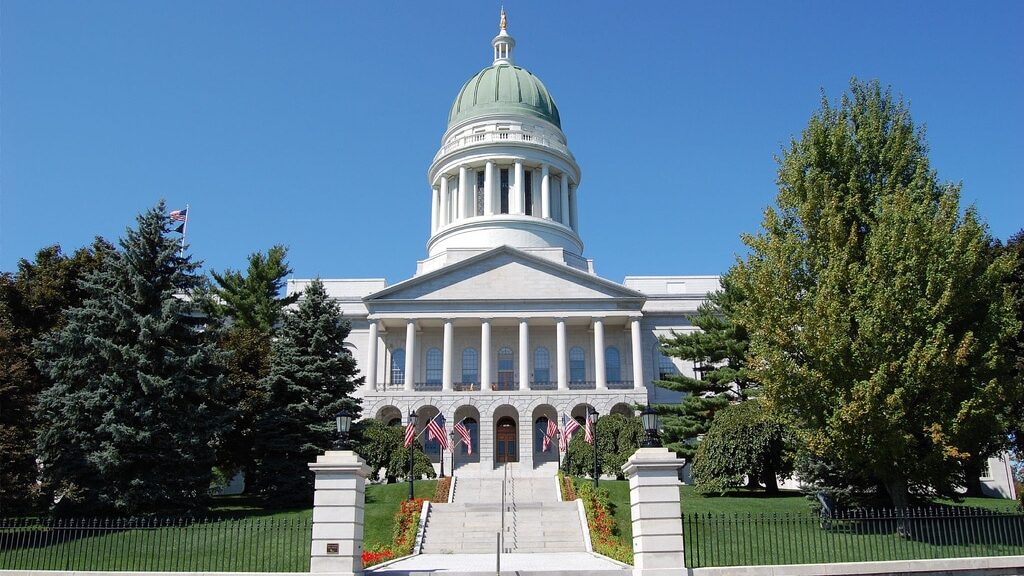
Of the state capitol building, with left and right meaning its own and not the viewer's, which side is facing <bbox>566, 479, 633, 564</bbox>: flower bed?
front

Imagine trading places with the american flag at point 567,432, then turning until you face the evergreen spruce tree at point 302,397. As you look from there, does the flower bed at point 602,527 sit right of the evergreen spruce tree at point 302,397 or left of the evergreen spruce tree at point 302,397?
left

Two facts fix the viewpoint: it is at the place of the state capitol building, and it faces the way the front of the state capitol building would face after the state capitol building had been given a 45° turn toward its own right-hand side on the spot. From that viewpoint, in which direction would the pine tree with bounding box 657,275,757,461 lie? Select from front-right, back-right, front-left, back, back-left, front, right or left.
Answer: left

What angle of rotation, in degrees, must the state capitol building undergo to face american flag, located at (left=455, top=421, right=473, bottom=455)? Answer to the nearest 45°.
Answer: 0° — it already faces it

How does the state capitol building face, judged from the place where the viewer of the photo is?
facing the viewer

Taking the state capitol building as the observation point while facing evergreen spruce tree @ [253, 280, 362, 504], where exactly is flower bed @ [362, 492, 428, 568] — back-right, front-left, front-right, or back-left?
front-left

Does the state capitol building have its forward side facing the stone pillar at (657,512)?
yes

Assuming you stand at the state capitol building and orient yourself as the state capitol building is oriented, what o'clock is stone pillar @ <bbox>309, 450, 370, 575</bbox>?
The stone pillar is roughly at 12 o'clock from the state capitol building.

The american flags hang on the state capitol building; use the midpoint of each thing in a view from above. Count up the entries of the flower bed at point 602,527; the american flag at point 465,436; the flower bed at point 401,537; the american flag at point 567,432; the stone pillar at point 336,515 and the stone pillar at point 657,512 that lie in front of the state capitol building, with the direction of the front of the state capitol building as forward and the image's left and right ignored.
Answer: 6

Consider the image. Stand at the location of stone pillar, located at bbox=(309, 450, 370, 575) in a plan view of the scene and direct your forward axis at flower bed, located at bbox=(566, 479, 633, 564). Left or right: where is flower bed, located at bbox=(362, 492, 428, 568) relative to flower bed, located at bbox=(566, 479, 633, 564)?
left

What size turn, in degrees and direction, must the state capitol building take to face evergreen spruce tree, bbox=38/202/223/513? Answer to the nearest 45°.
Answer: approximately 45° to its right

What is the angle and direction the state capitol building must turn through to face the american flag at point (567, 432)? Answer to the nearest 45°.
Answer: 0° — it already faces it

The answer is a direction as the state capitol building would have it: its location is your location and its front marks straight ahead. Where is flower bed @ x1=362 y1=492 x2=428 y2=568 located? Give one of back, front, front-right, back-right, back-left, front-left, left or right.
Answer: front
